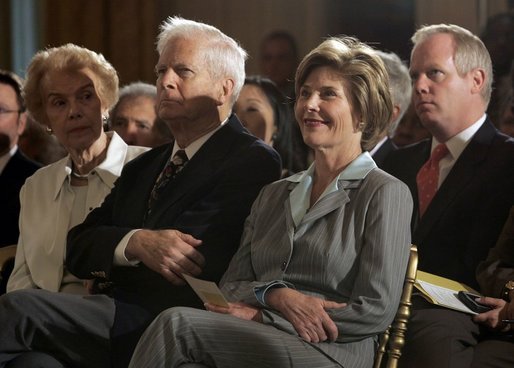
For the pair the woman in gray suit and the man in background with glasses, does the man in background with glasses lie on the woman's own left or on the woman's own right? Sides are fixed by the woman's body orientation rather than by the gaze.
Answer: on the woman's own right

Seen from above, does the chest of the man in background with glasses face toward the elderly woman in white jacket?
no

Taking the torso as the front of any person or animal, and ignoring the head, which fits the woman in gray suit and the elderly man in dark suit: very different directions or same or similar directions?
same or similar directions

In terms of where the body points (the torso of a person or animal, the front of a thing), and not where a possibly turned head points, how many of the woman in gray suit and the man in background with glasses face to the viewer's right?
0

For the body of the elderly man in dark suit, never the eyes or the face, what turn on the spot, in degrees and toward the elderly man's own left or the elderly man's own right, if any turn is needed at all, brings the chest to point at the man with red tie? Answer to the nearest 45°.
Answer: approximately 135° to the elderly man's own left

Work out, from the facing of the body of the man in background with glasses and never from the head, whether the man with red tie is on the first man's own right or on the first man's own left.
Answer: on the first man's own left

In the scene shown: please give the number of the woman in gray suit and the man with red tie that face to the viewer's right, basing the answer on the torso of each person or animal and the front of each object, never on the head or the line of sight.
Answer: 0

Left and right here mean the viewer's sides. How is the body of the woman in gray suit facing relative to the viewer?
facing the viewer and to the left of the viewer

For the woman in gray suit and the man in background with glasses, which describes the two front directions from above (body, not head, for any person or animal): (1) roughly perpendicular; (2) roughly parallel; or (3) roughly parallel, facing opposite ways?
roughly parallel
